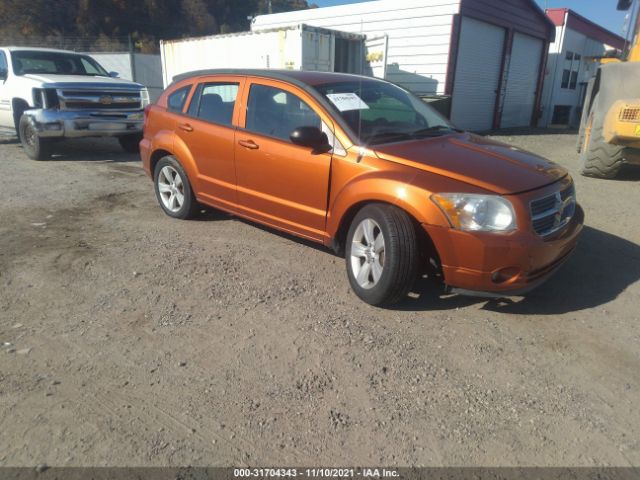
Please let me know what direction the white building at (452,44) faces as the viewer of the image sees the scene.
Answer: facing the viewer and to the right of the viewer

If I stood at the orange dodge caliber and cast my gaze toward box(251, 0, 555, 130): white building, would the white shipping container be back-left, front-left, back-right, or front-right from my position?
front-left

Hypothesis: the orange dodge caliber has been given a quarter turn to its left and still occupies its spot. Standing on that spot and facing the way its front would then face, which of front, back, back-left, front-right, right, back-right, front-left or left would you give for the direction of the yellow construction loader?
front

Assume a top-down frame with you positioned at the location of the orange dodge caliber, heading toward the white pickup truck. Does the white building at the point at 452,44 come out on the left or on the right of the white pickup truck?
right

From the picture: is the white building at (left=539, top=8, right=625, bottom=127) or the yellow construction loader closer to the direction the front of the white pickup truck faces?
the yellow construction loader

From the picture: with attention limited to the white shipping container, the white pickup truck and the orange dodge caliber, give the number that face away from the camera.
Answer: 0

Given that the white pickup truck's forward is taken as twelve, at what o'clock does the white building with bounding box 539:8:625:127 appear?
The white building is roughly at 10 o'clock from the white pickup truck.

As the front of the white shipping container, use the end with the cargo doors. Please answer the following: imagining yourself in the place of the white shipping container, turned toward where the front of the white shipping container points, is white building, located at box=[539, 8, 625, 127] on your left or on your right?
on your left

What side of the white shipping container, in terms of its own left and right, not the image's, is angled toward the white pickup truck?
right

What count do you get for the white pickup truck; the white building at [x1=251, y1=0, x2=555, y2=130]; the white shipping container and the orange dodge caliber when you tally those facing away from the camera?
0

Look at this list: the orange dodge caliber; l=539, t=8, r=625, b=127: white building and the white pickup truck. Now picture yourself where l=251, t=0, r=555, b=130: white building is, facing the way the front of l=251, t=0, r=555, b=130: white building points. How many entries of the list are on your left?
1

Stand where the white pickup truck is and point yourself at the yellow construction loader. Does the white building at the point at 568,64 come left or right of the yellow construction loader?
left

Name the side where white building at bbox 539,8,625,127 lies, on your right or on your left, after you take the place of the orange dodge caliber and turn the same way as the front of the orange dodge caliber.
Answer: on your left
